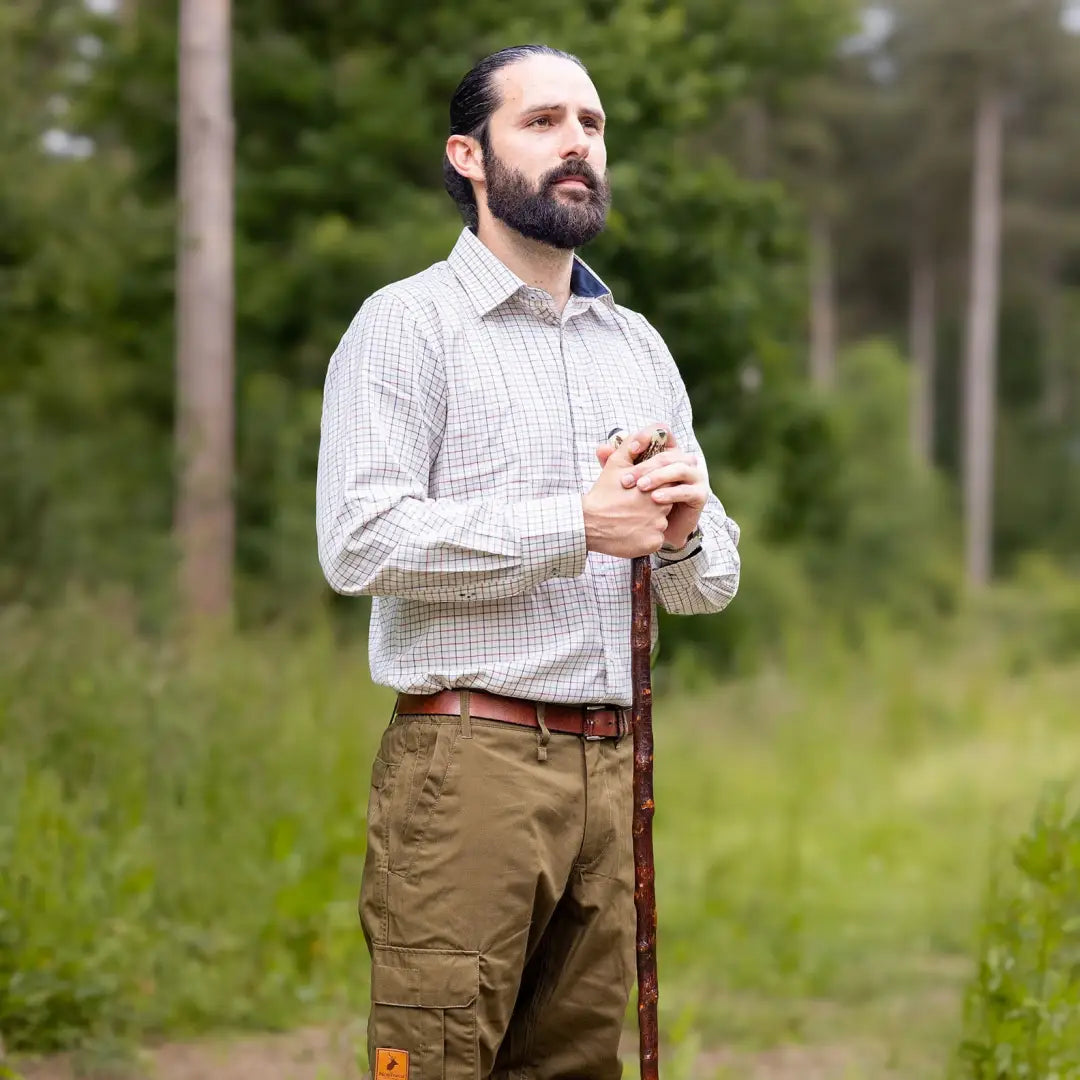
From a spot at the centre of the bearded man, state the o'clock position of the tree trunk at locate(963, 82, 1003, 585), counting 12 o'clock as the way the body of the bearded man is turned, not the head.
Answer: The tree trunk is roughly at 8 o'clock from the bearded man.

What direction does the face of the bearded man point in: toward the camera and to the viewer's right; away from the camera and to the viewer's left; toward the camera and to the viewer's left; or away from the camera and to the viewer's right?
toward the camera and to the viewer's right

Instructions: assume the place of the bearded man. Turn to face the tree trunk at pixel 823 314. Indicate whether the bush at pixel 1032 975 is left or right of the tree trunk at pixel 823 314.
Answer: right

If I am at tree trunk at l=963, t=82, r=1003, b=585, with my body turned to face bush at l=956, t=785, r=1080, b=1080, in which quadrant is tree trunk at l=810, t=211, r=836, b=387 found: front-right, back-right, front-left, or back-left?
back-right

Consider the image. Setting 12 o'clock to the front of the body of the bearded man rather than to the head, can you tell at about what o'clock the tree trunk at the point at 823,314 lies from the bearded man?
The tree trunk is roughly at 8 o'clock from the bearded man.

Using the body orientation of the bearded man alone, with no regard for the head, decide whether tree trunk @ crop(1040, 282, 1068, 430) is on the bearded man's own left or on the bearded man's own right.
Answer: on the bearded man's own left

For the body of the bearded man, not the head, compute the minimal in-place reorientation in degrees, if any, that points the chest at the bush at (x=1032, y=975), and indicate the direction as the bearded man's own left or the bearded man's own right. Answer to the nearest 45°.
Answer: approximately 90° to the bearded man's own left

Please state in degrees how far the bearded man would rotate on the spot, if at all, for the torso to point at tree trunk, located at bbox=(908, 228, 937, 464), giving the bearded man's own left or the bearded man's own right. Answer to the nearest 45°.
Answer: approximately 135° to the bearded man's own left

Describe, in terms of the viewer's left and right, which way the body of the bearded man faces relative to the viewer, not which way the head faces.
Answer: facing the viewer and to the right of the viewer

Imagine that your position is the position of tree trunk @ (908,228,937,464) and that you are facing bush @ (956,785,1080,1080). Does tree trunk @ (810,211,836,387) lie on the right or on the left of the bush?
right
